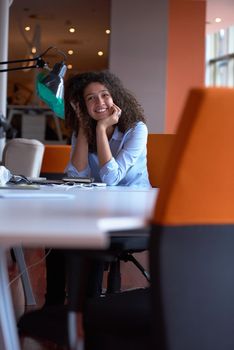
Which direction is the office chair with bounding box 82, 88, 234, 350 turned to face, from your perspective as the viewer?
facing away from the viewer and to the left of the viewer

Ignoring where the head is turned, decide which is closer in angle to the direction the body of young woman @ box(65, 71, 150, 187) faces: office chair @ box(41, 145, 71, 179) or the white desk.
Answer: the white desk

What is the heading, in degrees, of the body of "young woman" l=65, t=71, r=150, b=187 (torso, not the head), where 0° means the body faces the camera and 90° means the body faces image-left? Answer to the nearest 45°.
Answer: approximately 45°
